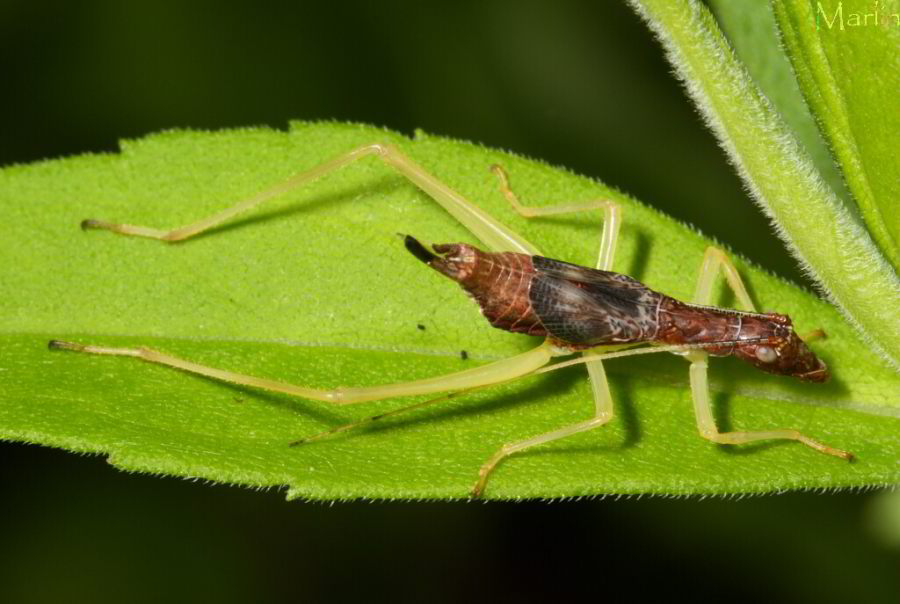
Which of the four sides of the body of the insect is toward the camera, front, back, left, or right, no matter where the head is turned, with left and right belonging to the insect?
right
